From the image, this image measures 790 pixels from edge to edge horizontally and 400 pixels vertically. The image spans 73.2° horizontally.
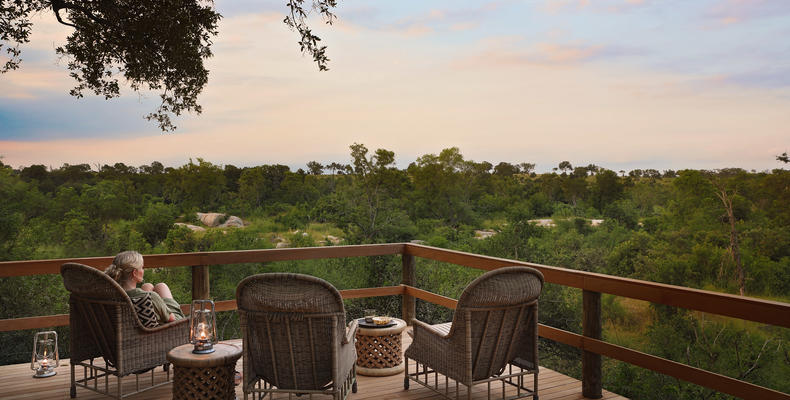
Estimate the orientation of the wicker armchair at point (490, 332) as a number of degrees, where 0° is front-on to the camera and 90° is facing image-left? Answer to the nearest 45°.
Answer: approximately 135°

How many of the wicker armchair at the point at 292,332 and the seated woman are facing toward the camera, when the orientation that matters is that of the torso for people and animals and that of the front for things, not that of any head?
0

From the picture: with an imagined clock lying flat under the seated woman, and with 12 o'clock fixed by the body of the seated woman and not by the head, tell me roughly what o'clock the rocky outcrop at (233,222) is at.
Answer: The rocky outcrop is roughly at 11 o'clock from the seated woman.

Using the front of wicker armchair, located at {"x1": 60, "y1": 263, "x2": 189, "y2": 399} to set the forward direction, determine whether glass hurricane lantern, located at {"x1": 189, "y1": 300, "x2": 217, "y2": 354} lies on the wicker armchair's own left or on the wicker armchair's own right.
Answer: on the wicker armchair's own right

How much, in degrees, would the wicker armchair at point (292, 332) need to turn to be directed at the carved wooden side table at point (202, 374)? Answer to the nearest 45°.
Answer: approximately 90° to its left

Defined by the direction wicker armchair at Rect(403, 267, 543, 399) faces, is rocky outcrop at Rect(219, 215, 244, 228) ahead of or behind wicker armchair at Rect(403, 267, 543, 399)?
ahead

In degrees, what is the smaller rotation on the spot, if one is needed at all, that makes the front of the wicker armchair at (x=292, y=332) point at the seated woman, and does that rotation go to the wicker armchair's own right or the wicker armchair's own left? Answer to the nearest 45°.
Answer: approximately 45° to the wicker armchair's own left

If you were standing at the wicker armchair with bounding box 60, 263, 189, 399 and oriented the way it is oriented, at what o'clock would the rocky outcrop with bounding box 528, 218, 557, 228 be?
The rocky outcrop is roughly at 12 o'clock from the wicker armchair.

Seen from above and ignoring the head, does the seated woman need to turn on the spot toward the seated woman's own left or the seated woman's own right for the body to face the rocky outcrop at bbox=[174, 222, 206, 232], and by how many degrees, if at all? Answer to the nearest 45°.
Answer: approximately 45° to the seated woman's own left

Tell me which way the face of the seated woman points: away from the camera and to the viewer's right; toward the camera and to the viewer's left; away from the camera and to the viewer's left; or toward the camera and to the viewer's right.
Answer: away from the camera and to the viewer's right

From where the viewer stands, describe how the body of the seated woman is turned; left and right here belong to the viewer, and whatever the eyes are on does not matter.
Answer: facing away from the viewer and to the right of the viewer

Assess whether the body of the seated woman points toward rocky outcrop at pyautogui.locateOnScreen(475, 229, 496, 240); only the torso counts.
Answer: yes

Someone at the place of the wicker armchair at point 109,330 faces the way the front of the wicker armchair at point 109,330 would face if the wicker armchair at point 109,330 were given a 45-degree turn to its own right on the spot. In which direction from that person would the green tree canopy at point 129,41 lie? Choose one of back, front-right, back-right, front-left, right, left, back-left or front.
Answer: left

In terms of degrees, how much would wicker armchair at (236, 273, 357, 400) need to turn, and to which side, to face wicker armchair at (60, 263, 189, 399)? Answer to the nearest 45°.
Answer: approximately 45° to its left

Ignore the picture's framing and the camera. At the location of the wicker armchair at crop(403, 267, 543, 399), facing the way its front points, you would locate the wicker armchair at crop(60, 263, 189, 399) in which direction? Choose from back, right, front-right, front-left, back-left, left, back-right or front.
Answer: front-left

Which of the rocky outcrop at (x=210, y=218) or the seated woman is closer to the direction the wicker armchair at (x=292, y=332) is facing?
the rocky outcrop

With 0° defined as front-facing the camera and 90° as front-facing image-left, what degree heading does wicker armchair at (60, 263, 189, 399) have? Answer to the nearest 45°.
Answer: approximately 225°

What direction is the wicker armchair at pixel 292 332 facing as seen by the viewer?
away from the camera

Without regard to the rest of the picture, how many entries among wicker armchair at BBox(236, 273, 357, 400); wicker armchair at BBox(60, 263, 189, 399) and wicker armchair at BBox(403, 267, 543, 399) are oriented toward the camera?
0

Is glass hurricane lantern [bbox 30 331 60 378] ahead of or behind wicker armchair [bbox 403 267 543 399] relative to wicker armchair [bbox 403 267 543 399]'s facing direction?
ahead
